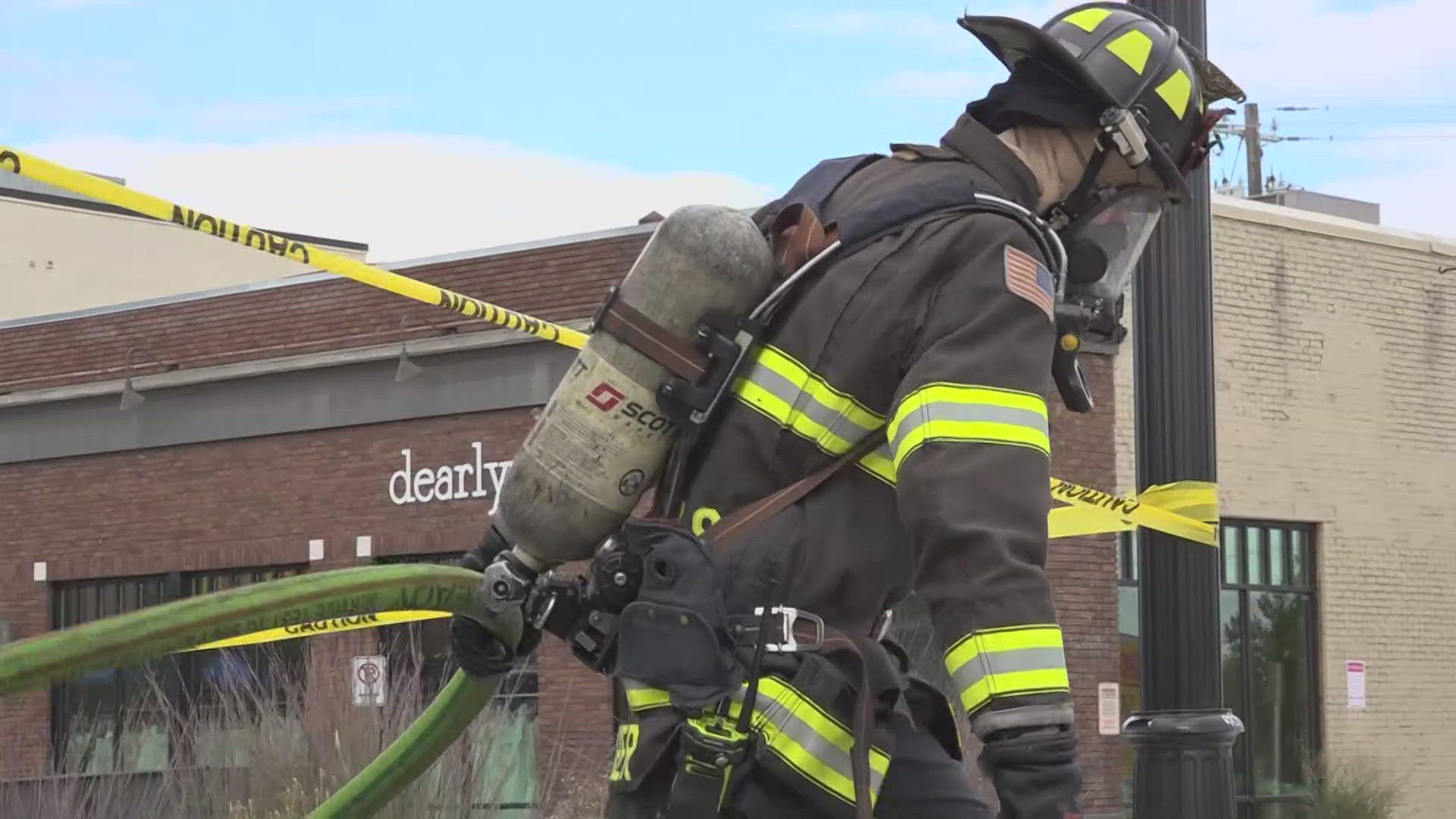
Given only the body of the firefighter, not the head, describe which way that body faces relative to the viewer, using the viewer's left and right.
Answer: facing to the right of the viewer

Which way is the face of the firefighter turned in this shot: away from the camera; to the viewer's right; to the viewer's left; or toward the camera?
to the viewer's right

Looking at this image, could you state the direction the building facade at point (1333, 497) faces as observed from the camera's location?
facing the viewer and to the right of the viewer

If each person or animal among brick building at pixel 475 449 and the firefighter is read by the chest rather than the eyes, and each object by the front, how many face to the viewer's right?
1

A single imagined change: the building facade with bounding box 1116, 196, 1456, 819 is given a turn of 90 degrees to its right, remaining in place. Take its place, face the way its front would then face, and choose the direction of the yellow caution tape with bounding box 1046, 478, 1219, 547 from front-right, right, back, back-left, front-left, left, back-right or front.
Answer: front-left

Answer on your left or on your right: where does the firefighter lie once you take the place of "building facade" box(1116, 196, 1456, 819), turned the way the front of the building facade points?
on your right

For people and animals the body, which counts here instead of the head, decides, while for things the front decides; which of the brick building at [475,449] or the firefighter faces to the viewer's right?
the firefighter

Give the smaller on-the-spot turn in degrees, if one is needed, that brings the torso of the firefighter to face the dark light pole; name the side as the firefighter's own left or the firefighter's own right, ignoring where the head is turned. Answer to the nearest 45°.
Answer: approximately 90° to the firefighter's own left

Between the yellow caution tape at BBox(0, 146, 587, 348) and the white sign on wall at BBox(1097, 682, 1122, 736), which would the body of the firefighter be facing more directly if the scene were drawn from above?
the white sign on wall

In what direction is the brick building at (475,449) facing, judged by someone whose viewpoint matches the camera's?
facing the viewer and to the left of the viewer

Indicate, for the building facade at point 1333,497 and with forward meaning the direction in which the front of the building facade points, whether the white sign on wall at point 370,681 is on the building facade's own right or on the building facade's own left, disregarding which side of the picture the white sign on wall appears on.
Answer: on the building facade's own right
